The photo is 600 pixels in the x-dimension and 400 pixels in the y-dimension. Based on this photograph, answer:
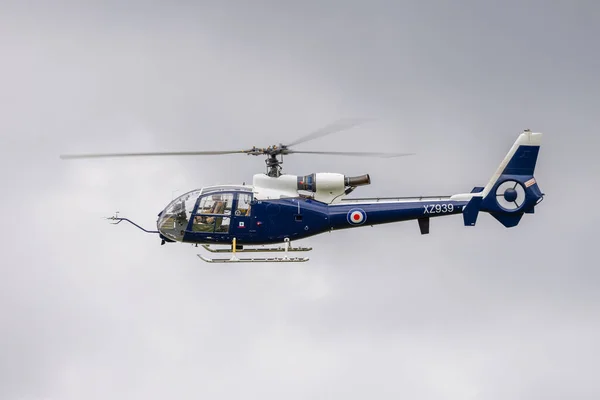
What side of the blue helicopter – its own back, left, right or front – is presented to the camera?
left
